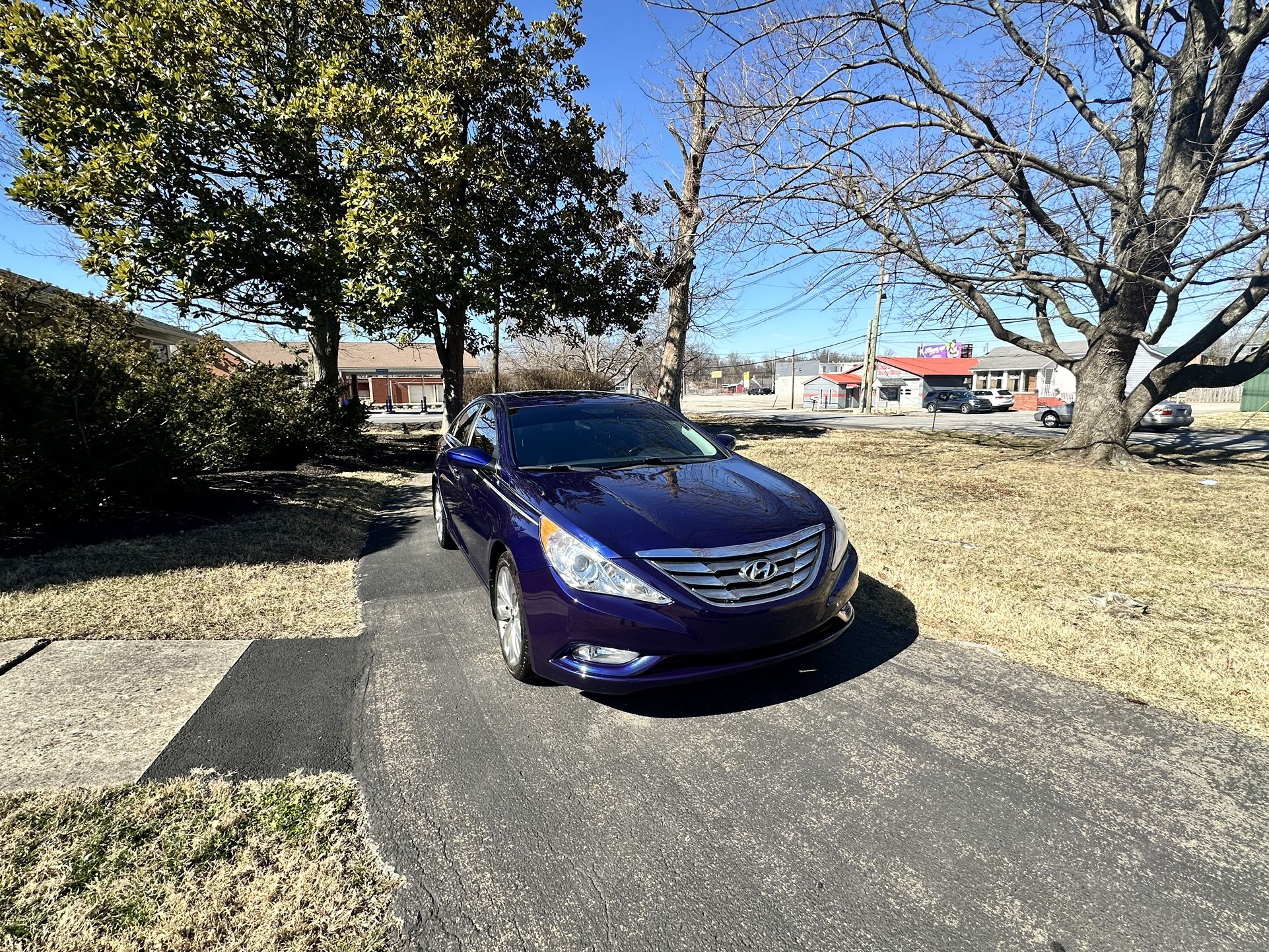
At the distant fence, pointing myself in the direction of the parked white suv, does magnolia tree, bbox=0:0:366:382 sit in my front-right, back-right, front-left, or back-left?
front-left

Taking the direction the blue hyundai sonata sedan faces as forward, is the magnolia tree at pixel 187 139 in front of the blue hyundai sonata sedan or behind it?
behind

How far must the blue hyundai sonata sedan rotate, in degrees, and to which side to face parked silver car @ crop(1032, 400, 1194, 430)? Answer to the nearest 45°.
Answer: approximately 90° to its left

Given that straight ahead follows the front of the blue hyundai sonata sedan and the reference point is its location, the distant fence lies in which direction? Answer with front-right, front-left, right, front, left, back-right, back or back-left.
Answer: left

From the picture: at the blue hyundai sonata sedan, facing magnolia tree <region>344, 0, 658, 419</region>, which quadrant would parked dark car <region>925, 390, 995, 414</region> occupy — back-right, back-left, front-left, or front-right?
front-right

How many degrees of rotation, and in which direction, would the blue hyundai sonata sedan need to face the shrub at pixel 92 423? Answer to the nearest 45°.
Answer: approximately 180°

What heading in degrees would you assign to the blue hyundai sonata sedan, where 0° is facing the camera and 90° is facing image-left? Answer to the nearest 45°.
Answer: approximately 315°

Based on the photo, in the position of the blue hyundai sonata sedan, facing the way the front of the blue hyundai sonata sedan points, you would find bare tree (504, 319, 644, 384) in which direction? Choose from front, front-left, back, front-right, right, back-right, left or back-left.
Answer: back-left

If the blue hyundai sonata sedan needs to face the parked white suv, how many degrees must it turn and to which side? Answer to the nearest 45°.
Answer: approximately 90° to its left

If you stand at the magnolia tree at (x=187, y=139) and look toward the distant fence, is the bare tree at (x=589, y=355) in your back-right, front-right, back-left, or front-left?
front-left
